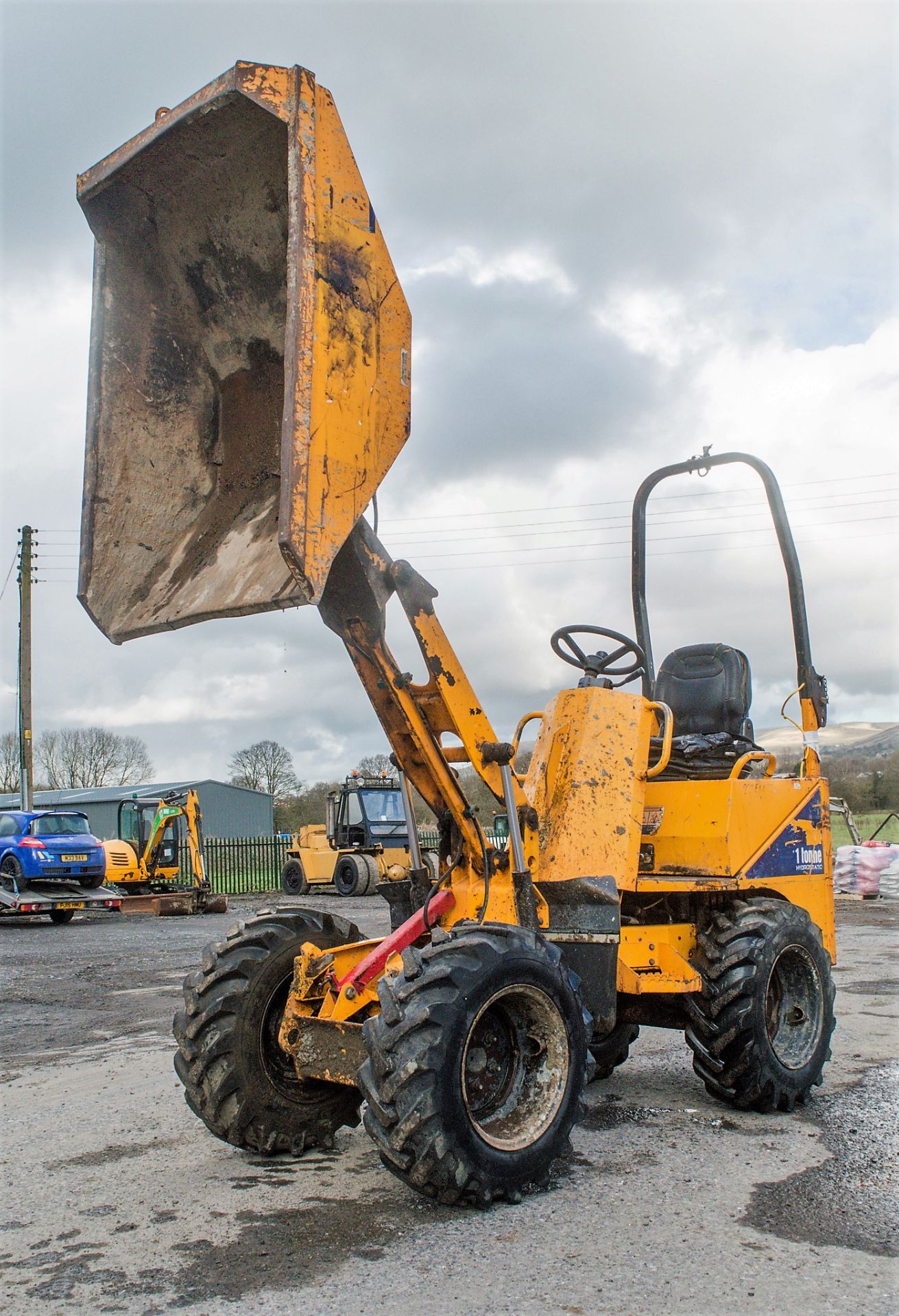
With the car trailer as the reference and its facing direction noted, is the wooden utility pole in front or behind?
in front

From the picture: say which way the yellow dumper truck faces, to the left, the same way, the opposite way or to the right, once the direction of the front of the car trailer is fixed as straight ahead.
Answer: to the left

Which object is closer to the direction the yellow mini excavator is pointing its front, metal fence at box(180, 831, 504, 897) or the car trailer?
the metal fence

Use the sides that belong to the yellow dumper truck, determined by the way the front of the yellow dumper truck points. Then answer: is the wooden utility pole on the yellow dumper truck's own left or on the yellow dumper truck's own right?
on the yellow dumper truck's own right

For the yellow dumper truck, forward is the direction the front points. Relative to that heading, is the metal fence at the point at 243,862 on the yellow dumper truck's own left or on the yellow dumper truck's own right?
on the yellow dumper truck's own right

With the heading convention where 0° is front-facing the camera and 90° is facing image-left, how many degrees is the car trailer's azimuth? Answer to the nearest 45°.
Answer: approximately 135°

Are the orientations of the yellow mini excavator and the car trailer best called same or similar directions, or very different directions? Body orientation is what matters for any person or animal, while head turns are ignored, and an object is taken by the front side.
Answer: very different directions

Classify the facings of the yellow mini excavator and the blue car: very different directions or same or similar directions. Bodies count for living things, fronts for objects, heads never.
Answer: very different directions
